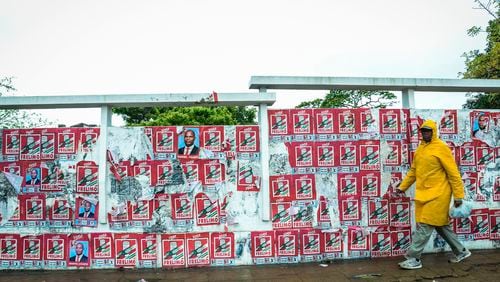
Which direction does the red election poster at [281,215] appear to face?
toward the camera

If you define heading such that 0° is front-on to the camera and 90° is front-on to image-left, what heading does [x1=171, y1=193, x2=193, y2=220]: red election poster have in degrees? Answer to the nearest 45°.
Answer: approximately 0°

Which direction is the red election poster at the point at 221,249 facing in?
toward the camera

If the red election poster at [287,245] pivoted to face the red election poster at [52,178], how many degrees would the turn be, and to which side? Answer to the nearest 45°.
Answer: approximately 90° to its right

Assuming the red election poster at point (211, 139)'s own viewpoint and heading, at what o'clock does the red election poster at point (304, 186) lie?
the red election poster at point (304, 186) is roughly at 9 o'clock from the red election poster at point (211, 139).

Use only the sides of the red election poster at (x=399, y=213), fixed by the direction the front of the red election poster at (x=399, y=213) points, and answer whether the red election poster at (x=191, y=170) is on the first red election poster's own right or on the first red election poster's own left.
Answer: on the first red election poster's own right

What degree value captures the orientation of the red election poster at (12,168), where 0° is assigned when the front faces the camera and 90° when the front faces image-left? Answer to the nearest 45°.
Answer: approximately 0°

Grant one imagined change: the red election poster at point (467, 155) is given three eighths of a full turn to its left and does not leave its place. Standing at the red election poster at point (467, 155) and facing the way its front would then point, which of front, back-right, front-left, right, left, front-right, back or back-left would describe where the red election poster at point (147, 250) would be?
back

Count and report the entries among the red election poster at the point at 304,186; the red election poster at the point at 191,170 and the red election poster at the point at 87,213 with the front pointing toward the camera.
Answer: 3

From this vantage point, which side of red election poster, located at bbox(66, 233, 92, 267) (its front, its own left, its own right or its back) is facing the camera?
front

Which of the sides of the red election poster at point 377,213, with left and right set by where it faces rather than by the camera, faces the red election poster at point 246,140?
right
